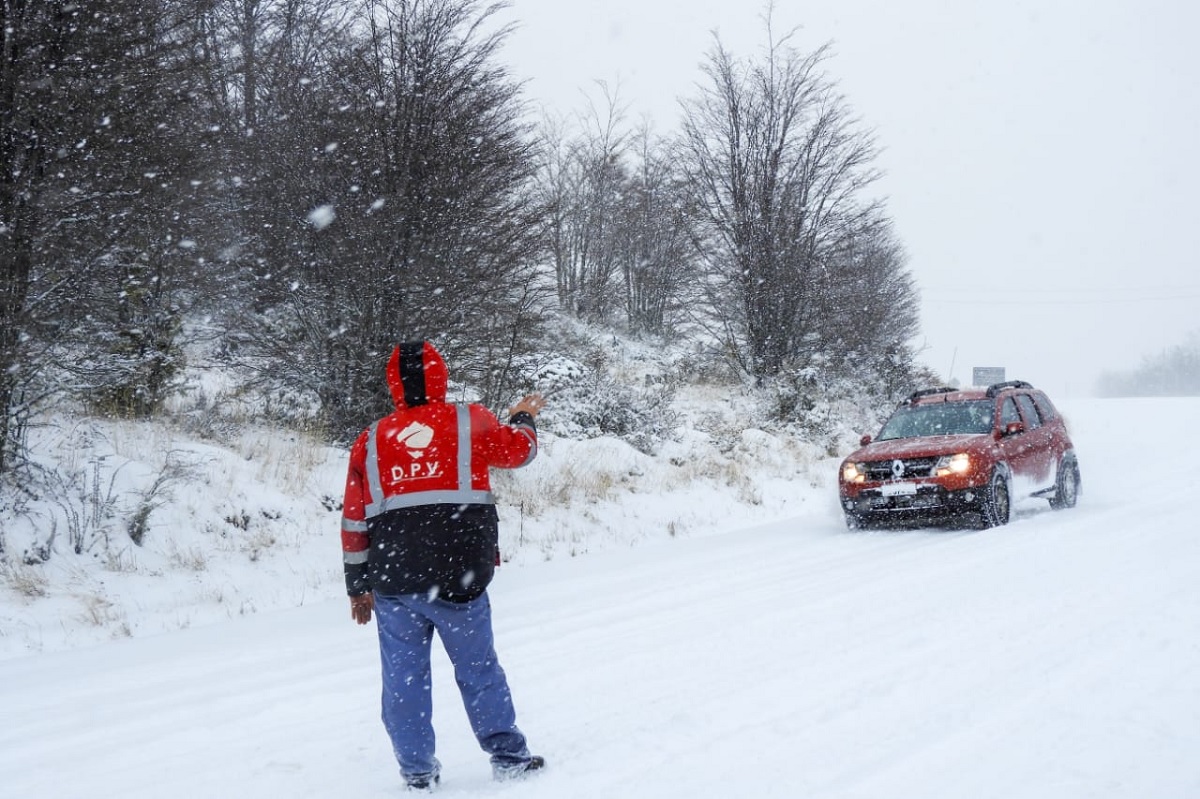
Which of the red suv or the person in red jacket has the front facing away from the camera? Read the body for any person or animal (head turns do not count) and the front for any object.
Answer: the person in red jacket

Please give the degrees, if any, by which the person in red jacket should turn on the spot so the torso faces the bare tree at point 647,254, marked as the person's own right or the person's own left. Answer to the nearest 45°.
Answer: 0° — they already face it

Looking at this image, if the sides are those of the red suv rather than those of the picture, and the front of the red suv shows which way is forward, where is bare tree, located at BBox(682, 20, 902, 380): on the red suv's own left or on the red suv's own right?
on the red suv's own right

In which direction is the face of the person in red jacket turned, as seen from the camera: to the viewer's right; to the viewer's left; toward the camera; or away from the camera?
away from the camera

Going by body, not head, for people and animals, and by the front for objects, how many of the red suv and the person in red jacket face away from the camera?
1

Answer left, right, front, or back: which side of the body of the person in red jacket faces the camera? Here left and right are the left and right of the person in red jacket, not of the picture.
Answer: back

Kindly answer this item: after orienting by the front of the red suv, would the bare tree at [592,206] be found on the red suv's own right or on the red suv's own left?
on the red suv's own right
